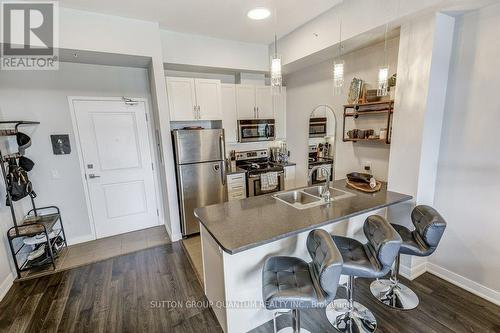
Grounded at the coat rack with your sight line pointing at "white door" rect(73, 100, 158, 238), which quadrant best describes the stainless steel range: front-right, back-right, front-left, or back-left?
front-right

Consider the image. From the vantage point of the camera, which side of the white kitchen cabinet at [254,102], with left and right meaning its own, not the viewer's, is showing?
front

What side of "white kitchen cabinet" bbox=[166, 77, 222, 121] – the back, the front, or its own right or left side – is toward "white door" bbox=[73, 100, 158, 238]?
right

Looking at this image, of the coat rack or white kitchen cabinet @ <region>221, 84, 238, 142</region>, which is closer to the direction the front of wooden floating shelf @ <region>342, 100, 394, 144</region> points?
the coat rack

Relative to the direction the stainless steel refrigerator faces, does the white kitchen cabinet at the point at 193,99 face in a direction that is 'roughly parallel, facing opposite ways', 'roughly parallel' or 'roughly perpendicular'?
roughly parallel

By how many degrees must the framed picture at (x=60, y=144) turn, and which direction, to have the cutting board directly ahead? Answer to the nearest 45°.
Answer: approximately 45° to its left

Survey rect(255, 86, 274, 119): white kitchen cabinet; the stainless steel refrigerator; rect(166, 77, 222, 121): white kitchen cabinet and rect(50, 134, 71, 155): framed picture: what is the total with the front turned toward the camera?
4

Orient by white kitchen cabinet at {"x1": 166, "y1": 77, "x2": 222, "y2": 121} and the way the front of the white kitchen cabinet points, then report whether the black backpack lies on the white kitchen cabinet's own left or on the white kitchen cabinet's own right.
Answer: on the white kitchen cabinet's own right

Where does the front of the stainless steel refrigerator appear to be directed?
toward the camera

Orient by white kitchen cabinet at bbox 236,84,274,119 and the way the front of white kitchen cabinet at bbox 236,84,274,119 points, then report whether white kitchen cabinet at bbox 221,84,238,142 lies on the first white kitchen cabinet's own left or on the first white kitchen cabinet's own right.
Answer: on the first white kitchen cabinet's own right

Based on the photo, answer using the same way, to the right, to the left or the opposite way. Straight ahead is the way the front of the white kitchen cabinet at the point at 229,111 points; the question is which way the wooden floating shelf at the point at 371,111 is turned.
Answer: to the right

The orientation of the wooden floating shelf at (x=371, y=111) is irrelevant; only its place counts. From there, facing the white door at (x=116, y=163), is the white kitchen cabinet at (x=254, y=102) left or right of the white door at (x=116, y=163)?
right
